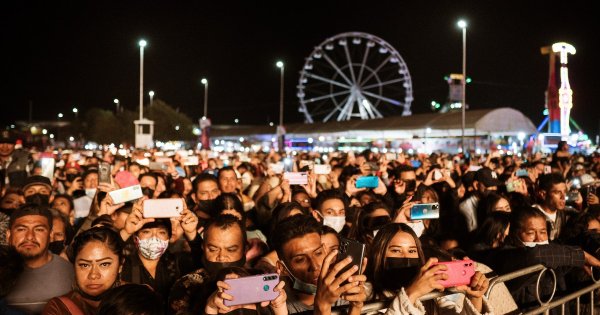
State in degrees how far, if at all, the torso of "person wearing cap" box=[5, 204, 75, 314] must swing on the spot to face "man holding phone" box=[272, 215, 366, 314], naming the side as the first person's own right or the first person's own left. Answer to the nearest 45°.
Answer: approximately 45° to the first person's own left

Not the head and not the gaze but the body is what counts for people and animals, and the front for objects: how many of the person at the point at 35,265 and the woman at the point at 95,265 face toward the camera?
2

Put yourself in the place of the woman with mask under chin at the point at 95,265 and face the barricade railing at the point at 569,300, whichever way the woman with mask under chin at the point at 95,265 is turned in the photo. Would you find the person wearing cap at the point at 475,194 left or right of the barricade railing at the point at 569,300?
left

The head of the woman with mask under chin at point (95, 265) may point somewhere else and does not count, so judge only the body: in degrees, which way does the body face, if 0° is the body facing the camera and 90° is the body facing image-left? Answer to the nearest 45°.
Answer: approximately 0°

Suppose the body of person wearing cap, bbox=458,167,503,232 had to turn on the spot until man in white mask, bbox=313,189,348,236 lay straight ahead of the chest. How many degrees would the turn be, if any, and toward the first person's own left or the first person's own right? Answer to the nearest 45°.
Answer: approximately 90° to the first person's own right

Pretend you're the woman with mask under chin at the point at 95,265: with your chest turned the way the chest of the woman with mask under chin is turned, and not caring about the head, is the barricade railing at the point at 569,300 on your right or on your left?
on your left

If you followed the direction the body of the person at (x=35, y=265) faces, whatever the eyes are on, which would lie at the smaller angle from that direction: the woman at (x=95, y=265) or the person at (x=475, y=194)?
the woman
